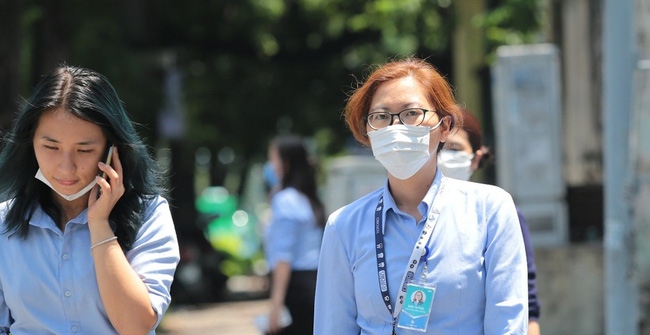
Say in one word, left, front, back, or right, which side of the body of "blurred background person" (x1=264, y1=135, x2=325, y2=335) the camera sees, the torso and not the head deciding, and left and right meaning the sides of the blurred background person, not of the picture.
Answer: left

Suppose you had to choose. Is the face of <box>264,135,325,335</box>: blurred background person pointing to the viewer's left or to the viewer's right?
to the viewer's left

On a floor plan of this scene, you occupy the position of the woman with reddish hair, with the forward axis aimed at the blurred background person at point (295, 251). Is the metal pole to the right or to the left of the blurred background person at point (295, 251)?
right

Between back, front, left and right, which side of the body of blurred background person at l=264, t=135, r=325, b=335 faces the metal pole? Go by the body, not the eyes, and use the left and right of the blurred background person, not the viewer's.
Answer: back

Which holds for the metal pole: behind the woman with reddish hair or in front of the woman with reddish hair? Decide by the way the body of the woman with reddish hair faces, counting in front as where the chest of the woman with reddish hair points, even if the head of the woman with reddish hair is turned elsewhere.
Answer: behind

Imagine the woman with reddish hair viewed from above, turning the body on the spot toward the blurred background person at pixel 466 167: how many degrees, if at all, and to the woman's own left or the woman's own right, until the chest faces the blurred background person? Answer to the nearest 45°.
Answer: approximately 180°

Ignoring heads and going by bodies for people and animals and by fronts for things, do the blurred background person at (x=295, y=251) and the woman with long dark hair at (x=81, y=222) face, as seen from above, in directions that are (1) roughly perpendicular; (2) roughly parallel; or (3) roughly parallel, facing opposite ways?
roughly perpendicular

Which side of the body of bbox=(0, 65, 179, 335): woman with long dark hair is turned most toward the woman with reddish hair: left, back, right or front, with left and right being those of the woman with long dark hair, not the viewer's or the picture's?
left

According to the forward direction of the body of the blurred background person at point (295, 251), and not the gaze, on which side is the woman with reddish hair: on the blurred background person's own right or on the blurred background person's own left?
on the blurred background person's own left
